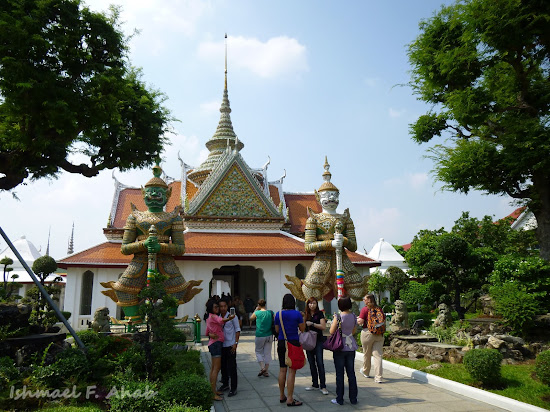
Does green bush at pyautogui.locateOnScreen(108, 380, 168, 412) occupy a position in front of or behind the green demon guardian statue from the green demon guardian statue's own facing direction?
in front

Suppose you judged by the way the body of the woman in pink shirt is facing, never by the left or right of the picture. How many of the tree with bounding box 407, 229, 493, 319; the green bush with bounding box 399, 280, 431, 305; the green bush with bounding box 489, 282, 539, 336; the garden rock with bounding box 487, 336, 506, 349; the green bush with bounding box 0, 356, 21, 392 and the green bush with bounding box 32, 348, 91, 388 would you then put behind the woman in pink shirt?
2

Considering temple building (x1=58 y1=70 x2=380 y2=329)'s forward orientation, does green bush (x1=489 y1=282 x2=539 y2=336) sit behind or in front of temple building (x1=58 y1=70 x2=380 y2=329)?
in front

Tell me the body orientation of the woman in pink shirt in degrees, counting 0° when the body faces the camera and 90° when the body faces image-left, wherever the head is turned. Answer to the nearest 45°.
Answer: approximately 270°

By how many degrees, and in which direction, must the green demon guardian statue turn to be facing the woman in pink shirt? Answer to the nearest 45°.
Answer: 0° — it already faces them

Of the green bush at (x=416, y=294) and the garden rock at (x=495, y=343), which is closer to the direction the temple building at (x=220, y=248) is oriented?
the garden rock

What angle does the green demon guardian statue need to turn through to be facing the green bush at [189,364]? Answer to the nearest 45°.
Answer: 0° — it already faces it

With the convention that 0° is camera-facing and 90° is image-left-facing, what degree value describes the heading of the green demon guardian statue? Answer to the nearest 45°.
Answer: approximately 0°

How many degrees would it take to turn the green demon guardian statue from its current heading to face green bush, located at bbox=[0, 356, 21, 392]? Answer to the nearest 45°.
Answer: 0° — it already faces it

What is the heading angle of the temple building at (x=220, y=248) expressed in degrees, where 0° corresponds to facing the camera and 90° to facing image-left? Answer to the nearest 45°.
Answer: approximately 0°

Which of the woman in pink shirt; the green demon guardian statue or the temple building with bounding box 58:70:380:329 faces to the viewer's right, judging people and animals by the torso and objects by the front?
the woman in pink shirt

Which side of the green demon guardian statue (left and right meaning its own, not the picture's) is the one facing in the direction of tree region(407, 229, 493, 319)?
left
